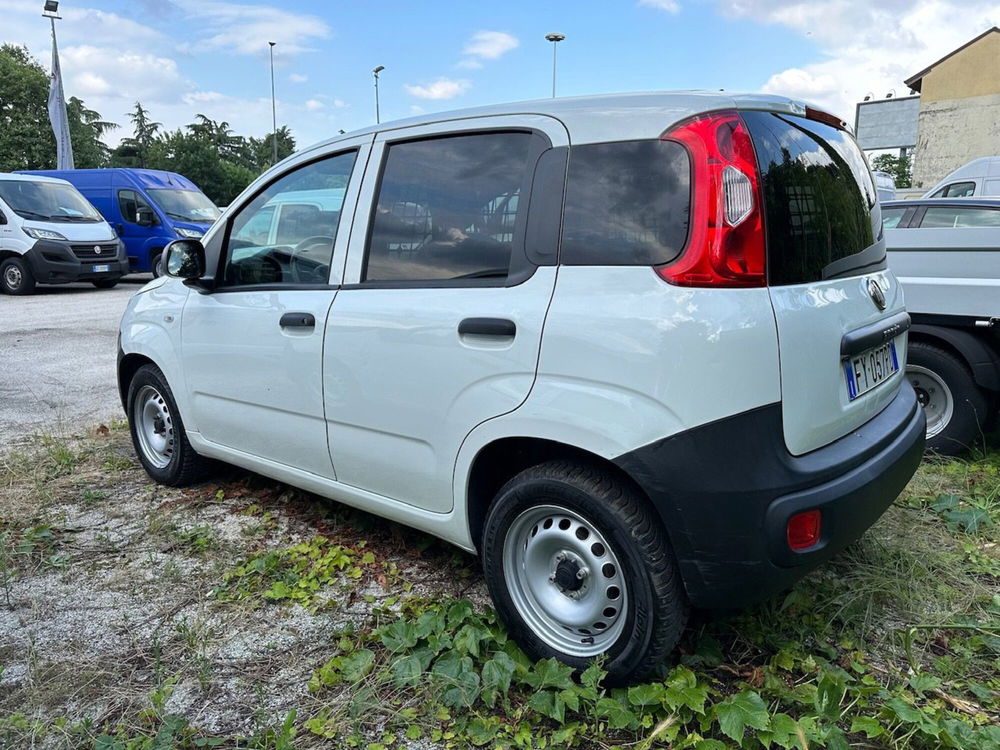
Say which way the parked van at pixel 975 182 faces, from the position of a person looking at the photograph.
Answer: facing to the left of the viewer

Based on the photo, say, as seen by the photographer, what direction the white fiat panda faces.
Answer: facing away from the viewer and to the left of the viewer

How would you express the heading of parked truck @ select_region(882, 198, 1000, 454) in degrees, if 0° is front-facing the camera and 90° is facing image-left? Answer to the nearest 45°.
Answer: approximately 90°

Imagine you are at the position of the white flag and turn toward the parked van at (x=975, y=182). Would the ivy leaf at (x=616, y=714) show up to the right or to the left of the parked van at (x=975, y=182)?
right

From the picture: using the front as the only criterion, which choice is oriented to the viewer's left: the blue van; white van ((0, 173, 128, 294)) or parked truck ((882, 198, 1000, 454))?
the parked truck

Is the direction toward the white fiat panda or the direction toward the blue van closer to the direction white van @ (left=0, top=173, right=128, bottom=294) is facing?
the white fiat panda

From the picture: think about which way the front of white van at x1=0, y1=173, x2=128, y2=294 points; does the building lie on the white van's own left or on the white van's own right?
on the white van's own left

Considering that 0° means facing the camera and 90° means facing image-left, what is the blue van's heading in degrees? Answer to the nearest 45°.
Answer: approximately 315°

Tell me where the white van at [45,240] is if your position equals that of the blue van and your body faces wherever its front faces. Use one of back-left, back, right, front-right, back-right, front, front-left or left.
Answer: right

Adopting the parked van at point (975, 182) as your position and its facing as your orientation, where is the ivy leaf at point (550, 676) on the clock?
The ivy leaf is roughly at 9 o'clock from the parked van.
